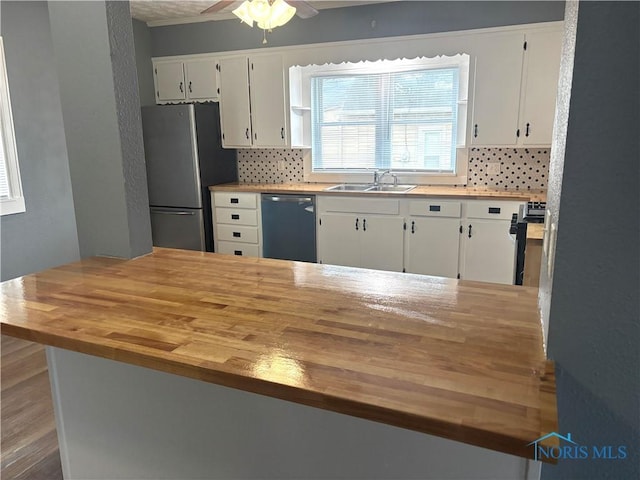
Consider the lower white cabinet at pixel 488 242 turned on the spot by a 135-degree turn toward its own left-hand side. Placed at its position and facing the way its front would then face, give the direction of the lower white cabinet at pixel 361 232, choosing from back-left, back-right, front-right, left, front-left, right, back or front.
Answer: back-left

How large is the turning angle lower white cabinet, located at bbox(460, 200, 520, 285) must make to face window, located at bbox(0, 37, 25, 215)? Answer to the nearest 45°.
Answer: approximately 90° to its right

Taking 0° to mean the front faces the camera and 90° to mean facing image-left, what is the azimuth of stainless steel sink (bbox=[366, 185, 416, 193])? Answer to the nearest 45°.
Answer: approximately 0°

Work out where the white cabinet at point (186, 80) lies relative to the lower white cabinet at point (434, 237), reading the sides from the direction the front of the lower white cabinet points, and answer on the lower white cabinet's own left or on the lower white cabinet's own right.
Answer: on the lower white cabinet's own right

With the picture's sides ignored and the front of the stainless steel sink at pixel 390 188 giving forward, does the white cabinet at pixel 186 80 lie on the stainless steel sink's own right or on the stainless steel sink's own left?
on the stainless steel sink's own right

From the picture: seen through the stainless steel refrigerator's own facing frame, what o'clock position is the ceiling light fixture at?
The ceiling light fixture is roughly at 10 o'clock from the stainless steel refrigerator.

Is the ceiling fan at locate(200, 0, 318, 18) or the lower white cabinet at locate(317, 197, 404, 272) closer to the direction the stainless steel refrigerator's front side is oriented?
the ceiling fan

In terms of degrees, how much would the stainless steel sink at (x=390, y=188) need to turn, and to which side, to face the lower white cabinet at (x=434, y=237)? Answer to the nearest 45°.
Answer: approximately 45° to its left

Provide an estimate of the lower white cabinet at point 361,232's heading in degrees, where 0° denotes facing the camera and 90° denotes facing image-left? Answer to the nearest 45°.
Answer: approximately 0°
